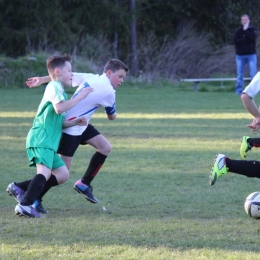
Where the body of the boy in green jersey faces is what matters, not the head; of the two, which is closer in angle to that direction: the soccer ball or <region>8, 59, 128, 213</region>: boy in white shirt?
the soccer ball

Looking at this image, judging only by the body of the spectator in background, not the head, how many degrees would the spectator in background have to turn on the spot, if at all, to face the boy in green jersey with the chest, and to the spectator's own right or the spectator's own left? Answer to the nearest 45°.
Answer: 0° — they already face them

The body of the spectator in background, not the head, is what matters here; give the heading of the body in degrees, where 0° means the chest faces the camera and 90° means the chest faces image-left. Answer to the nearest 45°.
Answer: approximately 0°

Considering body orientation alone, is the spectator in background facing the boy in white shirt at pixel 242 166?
yes

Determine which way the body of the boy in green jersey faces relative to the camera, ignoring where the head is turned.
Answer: to the viewer's right

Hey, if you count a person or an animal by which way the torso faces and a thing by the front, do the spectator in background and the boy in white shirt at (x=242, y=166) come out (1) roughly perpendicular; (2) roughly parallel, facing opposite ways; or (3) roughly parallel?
roughly perpendicular

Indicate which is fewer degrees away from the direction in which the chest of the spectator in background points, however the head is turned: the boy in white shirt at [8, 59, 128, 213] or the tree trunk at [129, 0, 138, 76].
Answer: the boy in white shirt
